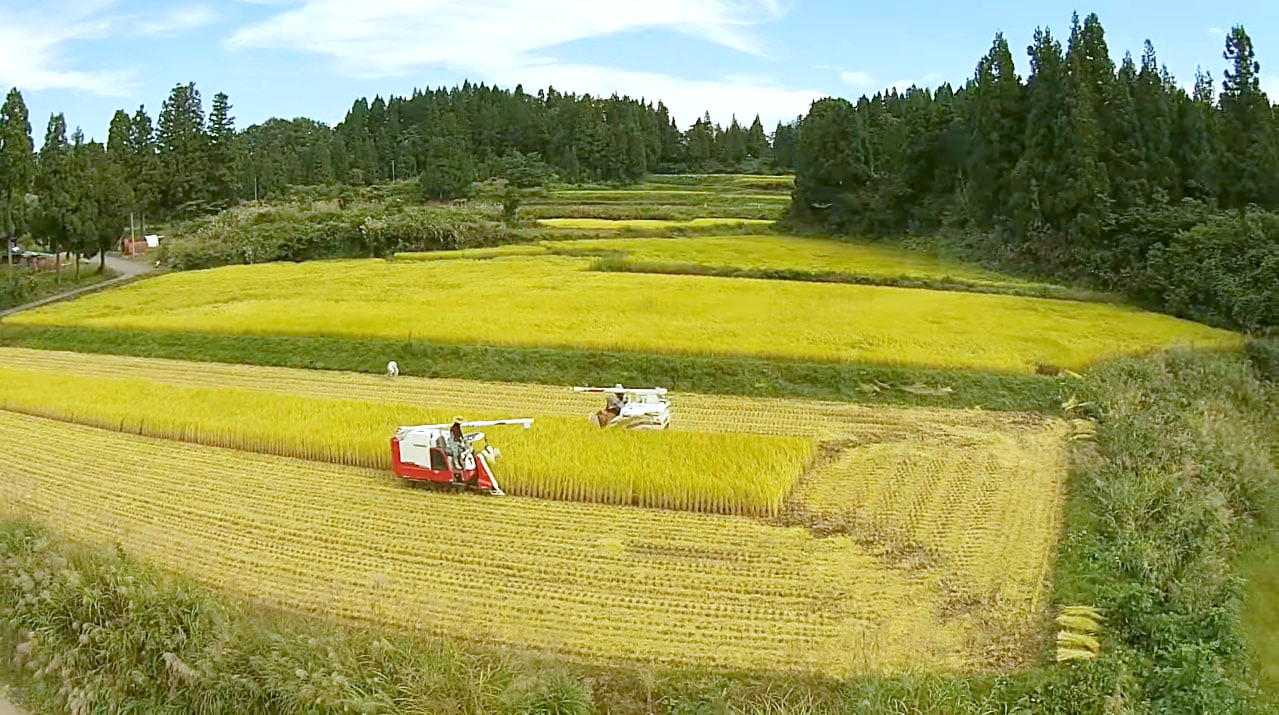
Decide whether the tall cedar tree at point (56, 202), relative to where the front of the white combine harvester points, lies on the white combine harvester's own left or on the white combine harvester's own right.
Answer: on the white combine harvester's own right

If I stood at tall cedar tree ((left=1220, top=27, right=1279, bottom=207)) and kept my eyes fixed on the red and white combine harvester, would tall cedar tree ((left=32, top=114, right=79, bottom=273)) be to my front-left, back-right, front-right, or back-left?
front-right

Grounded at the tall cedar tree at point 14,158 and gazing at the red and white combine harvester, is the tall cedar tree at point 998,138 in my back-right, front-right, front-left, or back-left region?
front-left

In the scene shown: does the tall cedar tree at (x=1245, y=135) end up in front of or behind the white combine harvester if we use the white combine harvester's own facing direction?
behind

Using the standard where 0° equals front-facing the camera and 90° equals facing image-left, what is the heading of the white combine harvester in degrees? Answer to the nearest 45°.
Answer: approximately 90°

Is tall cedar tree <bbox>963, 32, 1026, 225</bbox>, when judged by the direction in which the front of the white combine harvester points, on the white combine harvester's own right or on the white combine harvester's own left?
on the white combine harvester's own right

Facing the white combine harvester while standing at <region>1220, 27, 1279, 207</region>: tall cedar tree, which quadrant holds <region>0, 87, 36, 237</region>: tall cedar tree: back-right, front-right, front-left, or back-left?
front-right

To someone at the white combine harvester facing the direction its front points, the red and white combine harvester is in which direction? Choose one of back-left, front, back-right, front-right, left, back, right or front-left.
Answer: front-left
